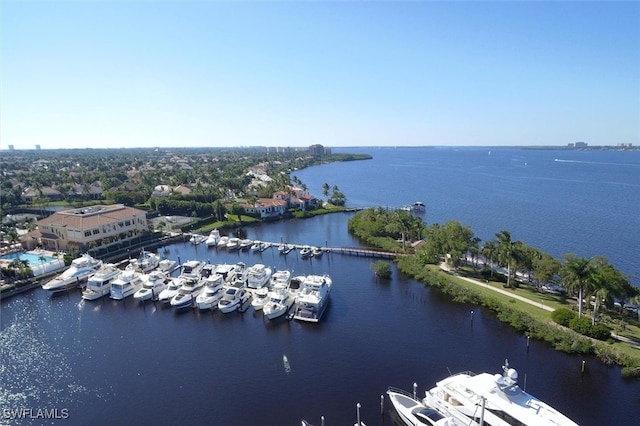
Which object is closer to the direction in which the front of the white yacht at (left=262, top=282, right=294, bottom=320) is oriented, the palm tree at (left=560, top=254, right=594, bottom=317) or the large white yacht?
the large white yacht

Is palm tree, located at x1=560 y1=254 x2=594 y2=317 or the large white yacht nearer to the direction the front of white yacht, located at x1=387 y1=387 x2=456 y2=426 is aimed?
the palm tree

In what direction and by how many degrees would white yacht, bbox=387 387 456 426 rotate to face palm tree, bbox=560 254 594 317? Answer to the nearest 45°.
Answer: approximately 90° to its right

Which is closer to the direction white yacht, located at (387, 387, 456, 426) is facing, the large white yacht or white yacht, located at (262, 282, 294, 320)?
the white yacht

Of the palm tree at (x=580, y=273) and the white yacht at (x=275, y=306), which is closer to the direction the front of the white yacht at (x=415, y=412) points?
the white yacht

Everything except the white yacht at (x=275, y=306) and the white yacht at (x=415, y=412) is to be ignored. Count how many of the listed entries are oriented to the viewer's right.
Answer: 0

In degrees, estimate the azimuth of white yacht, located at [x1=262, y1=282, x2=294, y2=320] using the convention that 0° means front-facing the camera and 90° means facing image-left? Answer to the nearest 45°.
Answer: approximately 45°

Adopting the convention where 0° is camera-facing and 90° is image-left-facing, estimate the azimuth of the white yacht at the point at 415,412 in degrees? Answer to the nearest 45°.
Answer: approximately 135°

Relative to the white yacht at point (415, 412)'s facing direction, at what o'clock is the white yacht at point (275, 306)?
the white yacht at point (275, 306) is roughly at 12 o'clock from the white yacht at point (415, 412).

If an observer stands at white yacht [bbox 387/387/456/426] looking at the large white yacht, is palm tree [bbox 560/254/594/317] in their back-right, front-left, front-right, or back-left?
front-left
